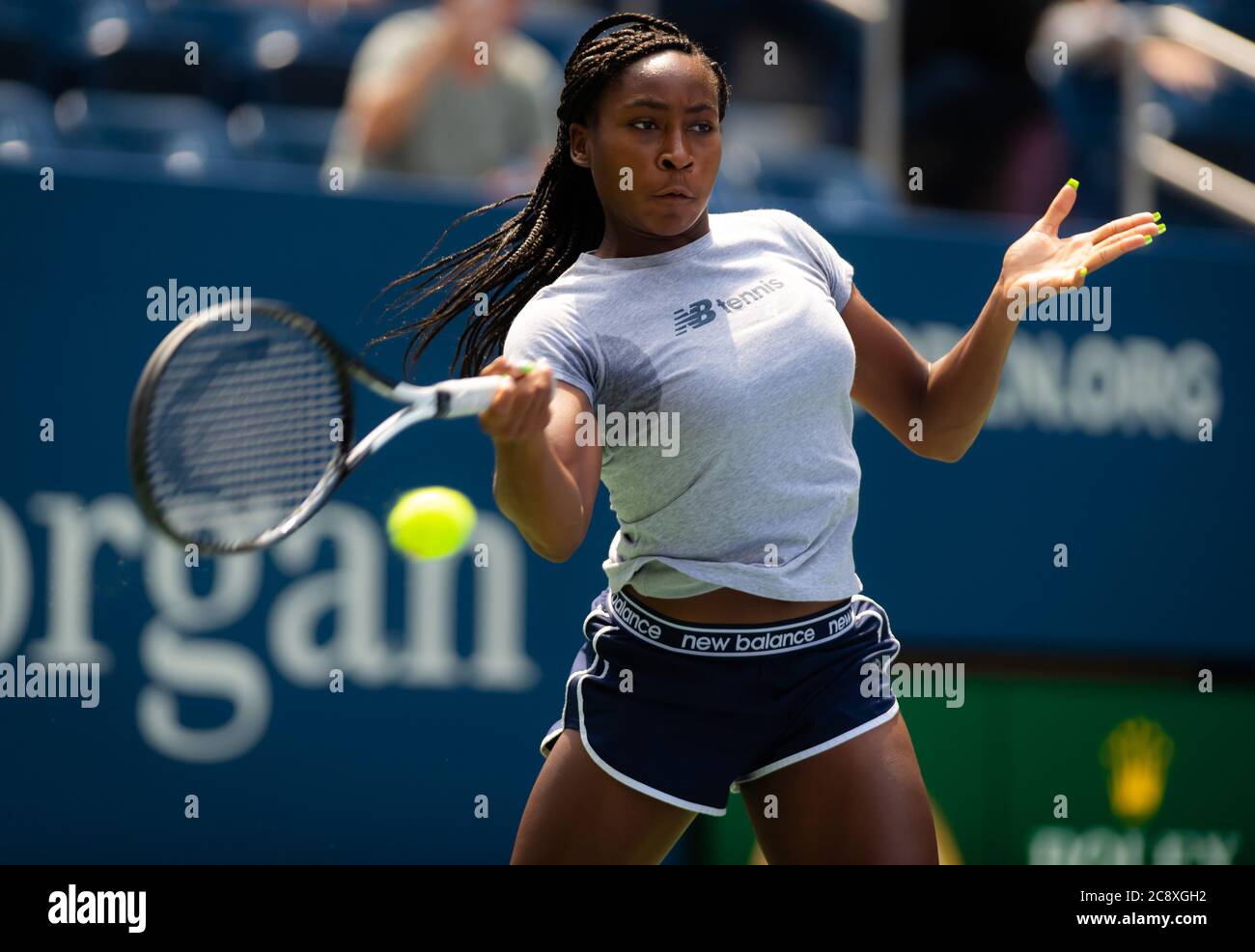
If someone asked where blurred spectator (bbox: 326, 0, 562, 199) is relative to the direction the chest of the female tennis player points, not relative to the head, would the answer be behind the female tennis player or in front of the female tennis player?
behind

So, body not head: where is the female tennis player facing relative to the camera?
toward the camera
